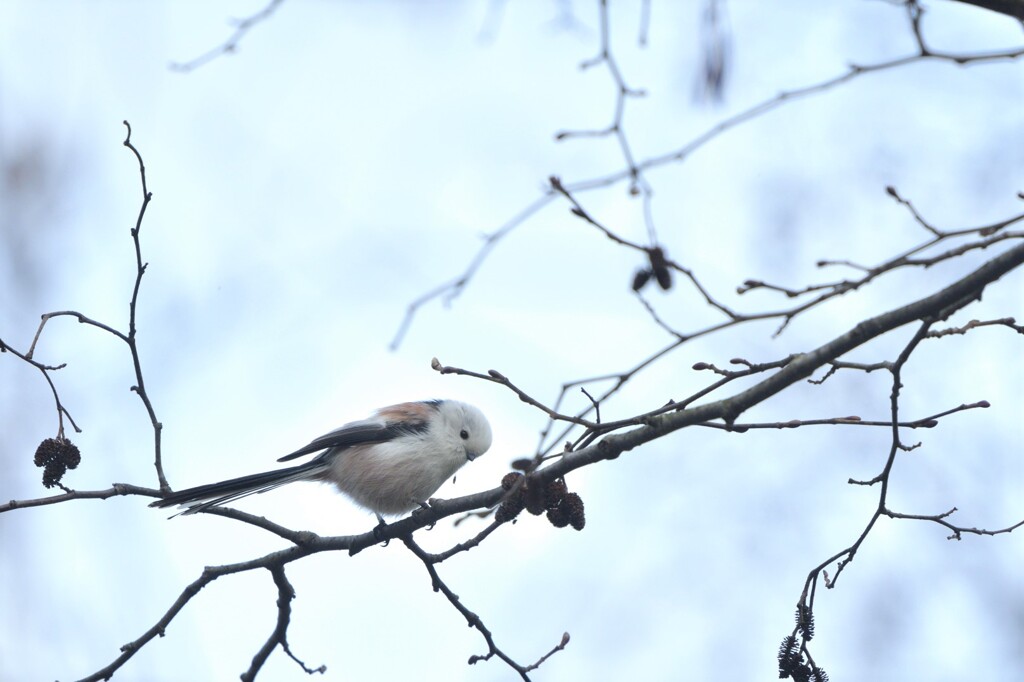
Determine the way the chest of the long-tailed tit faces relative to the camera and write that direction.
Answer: to the viewer's right
